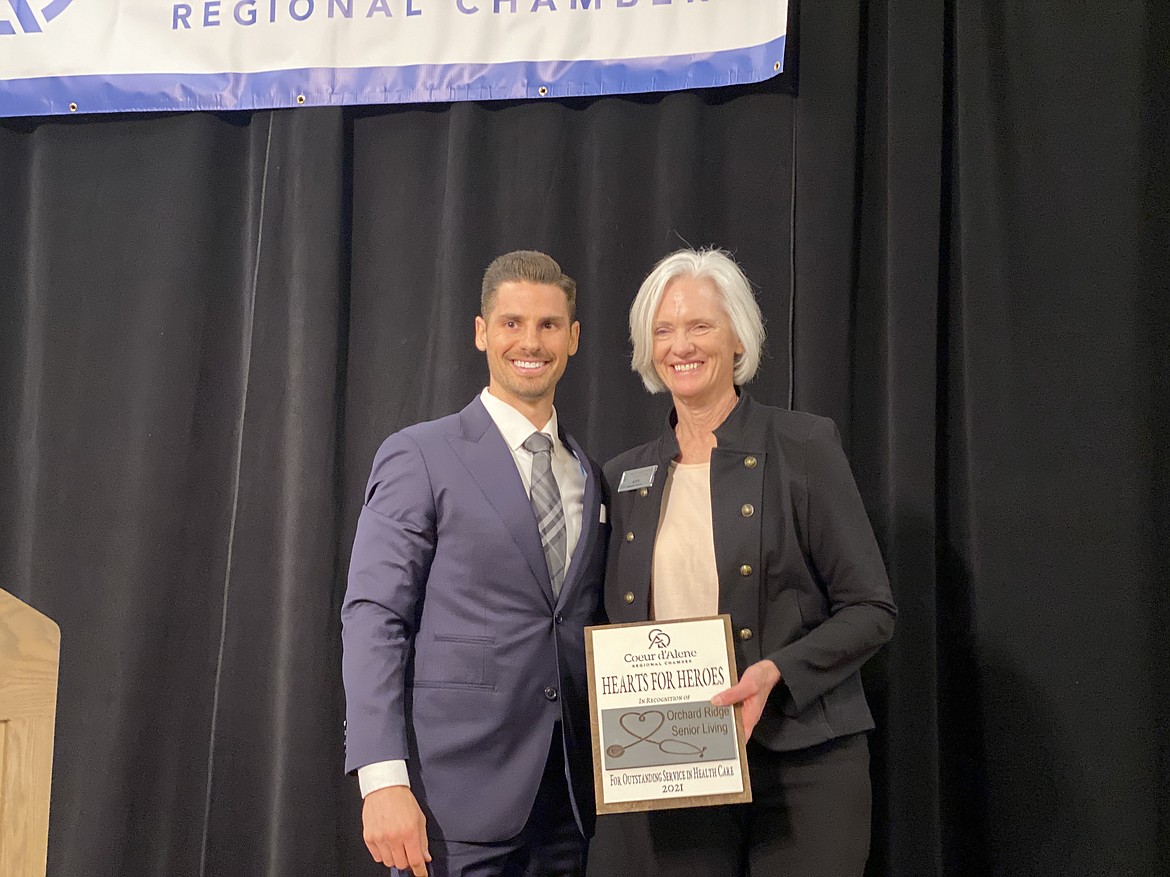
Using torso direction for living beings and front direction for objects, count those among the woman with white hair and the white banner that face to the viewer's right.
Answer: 0

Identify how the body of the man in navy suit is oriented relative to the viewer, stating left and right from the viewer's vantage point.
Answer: facing the viewer and to the right of the viewer

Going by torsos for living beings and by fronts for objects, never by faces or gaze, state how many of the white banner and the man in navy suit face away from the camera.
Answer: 0

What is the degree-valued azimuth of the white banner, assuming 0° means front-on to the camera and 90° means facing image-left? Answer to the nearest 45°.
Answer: approximately 0°

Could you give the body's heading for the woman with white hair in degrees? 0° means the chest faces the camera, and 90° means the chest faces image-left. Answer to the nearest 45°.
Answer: approximately 45°
